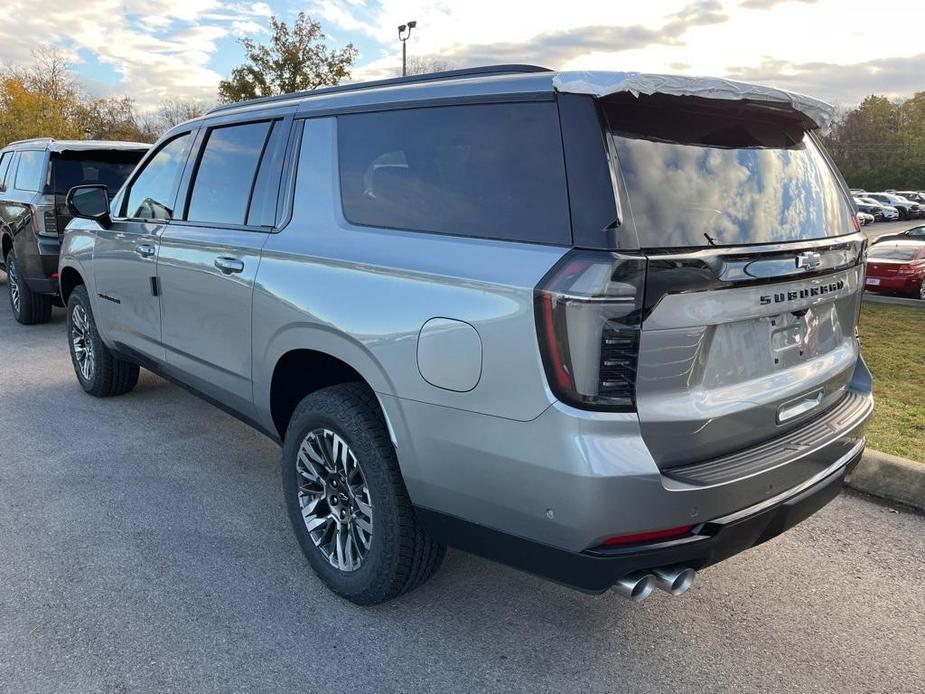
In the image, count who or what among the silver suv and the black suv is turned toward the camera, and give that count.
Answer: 0

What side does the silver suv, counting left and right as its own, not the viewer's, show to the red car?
right

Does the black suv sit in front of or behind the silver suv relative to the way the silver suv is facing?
in front

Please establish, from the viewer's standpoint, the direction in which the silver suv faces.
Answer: facing away from the viewer and to the left of the viewer

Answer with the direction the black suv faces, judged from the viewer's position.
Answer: facing away from the viewer and to the left of the viewer

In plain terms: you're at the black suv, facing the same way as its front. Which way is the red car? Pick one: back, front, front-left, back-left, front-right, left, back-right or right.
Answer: back-right

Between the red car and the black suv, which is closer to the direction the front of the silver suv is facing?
the black suv
